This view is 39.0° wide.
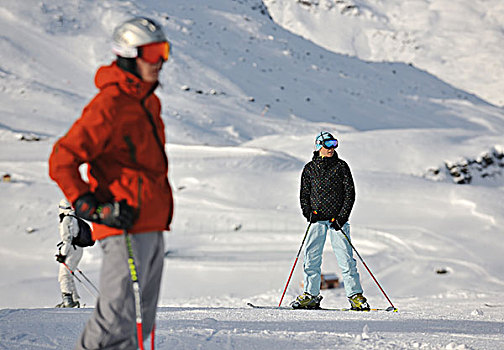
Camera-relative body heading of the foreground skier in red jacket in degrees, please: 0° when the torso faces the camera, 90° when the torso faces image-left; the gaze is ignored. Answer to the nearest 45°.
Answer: approximately 315°

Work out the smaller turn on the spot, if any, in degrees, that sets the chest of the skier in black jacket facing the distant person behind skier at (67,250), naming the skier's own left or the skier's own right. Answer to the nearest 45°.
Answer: approximately 90° to the skier's own right

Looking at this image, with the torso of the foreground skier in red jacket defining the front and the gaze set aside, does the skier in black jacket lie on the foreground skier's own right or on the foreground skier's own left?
on the foreground skier's own left

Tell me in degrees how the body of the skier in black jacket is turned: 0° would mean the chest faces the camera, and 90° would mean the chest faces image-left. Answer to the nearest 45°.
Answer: approximately 0°

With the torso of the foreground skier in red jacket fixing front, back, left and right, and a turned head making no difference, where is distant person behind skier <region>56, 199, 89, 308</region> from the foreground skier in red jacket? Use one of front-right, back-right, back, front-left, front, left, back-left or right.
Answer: back-left

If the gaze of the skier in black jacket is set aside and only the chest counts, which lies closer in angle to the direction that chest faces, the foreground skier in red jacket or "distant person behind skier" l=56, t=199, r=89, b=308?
the foreground skier in red jacket
